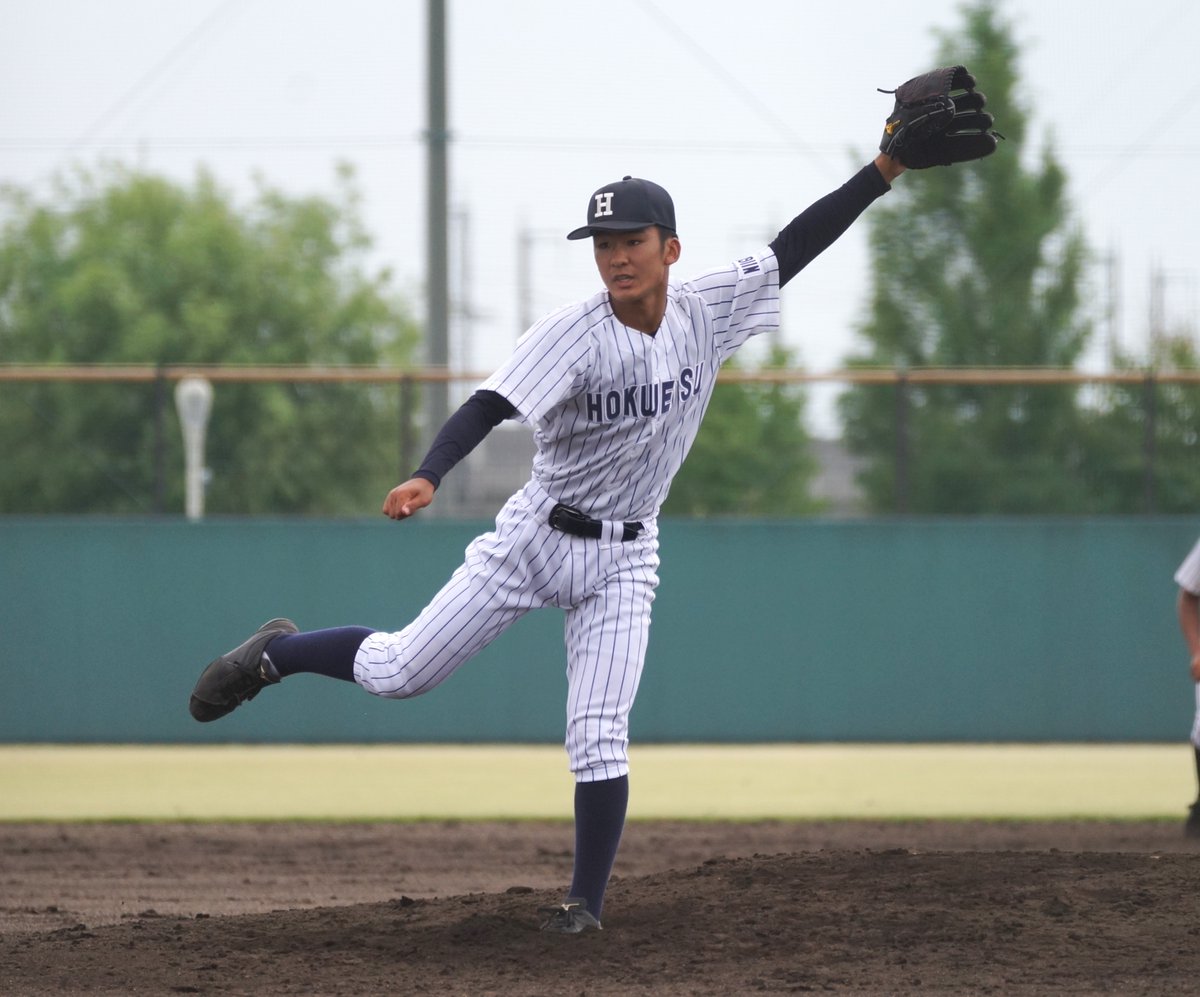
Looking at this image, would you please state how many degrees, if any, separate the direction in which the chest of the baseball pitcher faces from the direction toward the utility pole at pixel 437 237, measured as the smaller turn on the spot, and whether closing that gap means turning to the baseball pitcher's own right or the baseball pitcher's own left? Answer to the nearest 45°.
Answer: approximately 180°

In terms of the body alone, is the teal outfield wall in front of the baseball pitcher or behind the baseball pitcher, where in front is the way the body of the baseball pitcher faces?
behind

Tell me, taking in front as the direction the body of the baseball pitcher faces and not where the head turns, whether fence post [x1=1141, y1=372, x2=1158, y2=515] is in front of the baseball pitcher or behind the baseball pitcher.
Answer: behind

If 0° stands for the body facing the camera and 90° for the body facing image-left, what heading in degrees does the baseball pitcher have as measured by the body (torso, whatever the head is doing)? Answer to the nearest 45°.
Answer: approximately 0°

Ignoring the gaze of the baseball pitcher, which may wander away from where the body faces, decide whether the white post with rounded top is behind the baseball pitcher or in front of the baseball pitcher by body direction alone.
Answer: behind

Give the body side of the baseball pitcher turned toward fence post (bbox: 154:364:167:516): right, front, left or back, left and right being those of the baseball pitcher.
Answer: back

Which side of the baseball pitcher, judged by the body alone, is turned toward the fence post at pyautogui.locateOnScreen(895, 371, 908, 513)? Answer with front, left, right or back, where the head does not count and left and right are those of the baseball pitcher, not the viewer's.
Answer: back

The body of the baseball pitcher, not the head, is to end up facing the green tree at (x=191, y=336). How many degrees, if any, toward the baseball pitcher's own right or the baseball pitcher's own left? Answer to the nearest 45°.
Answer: approximately 180°

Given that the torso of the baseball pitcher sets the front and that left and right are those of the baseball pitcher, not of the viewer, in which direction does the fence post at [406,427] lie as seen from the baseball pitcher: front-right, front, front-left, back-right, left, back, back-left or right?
back

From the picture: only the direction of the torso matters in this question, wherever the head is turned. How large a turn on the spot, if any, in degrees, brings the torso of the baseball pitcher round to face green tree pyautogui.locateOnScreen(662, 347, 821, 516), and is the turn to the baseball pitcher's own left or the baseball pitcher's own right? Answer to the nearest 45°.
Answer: approximately 180°
